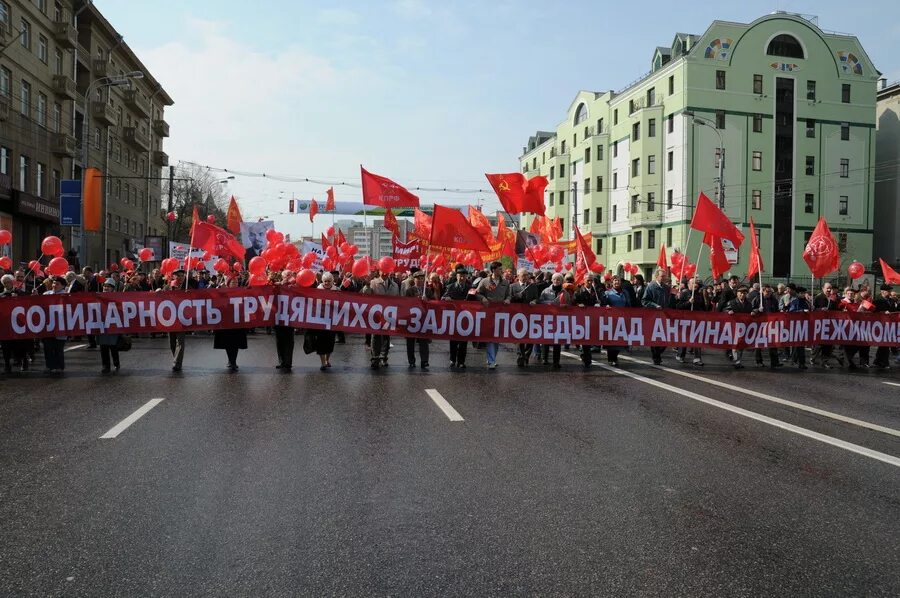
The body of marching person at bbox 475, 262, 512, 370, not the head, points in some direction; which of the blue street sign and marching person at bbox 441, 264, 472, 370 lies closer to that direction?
the marching person

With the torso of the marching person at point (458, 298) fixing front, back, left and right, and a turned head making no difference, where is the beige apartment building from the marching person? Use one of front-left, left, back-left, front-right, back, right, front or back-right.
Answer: back-right

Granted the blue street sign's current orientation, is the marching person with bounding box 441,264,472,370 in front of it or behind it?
in front

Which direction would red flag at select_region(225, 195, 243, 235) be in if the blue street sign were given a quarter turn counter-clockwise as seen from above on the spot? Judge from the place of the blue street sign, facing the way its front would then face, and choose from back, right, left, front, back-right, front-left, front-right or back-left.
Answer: front

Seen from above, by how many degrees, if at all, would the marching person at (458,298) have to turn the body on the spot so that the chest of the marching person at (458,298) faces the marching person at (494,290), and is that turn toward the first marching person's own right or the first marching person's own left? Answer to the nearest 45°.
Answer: approximately 135° to the first marching person's own left

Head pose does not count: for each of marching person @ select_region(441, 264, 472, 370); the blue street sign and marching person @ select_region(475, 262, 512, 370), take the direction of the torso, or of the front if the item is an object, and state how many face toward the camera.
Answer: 3

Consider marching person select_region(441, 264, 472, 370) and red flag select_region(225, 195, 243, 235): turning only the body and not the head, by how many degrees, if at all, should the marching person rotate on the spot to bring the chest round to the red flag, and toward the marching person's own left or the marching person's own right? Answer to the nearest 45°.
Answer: approximately 135° to the marching person's own right

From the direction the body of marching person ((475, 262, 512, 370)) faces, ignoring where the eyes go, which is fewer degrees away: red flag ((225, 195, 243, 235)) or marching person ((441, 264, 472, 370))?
the marching person

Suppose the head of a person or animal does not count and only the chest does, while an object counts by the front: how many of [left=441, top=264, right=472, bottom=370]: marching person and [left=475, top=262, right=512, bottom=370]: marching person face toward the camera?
2

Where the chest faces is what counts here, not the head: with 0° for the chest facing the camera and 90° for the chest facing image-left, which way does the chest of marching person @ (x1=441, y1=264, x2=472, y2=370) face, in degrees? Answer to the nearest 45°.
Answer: approximately 0°

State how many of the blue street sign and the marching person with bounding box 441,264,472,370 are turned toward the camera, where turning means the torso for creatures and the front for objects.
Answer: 2
